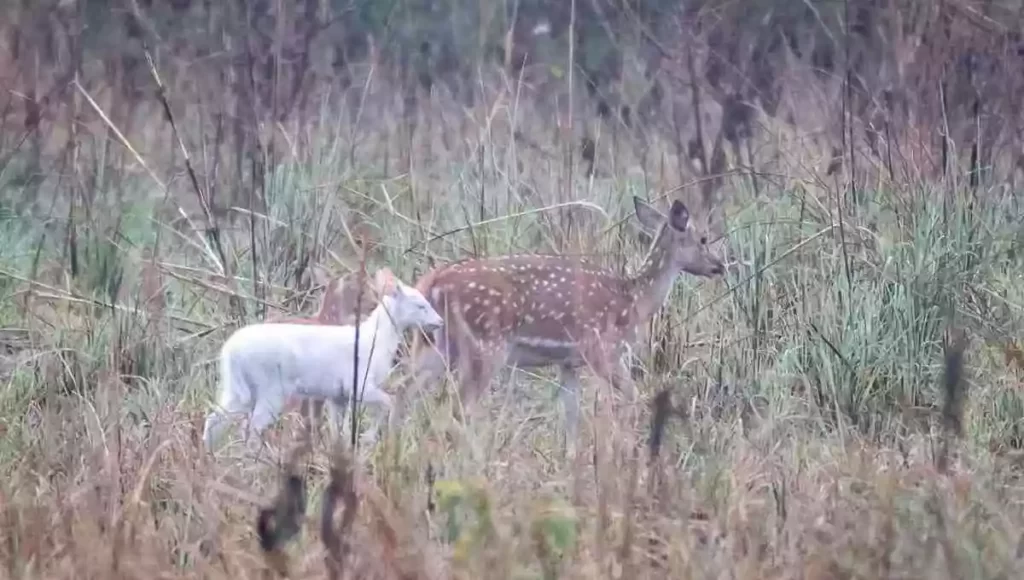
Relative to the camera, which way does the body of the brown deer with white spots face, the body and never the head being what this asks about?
to the viewer's right

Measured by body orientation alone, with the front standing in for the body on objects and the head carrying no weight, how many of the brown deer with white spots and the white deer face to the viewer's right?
2

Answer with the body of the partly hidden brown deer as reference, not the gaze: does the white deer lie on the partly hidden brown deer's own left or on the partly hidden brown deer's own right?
on the partly hidden brown deer's own right

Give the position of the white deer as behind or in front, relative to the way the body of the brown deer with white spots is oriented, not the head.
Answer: behind

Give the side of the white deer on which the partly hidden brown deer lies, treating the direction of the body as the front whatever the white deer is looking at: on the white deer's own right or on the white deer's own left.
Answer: on the white deer's own left

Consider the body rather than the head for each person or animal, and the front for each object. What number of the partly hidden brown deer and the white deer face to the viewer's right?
2

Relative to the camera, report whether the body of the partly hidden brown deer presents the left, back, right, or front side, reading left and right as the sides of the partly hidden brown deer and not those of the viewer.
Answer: right

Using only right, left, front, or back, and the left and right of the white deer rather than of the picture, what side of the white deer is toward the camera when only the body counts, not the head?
right
